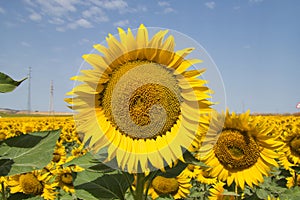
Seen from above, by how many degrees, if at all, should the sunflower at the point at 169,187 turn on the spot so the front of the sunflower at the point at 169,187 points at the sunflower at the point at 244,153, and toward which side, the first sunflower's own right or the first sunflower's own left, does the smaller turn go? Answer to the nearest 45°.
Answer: approximately 45° to the first sunflower's own left

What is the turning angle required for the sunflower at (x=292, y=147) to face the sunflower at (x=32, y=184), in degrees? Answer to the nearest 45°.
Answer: approximately 45° to its right

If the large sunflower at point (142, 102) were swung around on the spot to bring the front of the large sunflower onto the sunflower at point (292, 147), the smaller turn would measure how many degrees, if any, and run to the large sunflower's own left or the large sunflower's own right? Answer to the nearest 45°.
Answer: approximately 135° to the large sunflower's own left

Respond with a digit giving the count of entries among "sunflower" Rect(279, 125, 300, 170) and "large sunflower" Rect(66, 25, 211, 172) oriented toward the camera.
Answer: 2

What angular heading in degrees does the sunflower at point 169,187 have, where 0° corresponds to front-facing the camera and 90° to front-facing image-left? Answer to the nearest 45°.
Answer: approximately 45°

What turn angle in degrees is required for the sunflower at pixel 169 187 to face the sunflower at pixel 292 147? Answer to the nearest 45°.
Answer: approximately 135° to its left

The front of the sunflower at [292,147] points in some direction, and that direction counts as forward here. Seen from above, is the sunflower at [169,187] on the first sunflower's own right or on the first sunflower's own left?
on the first sunflower's own right
